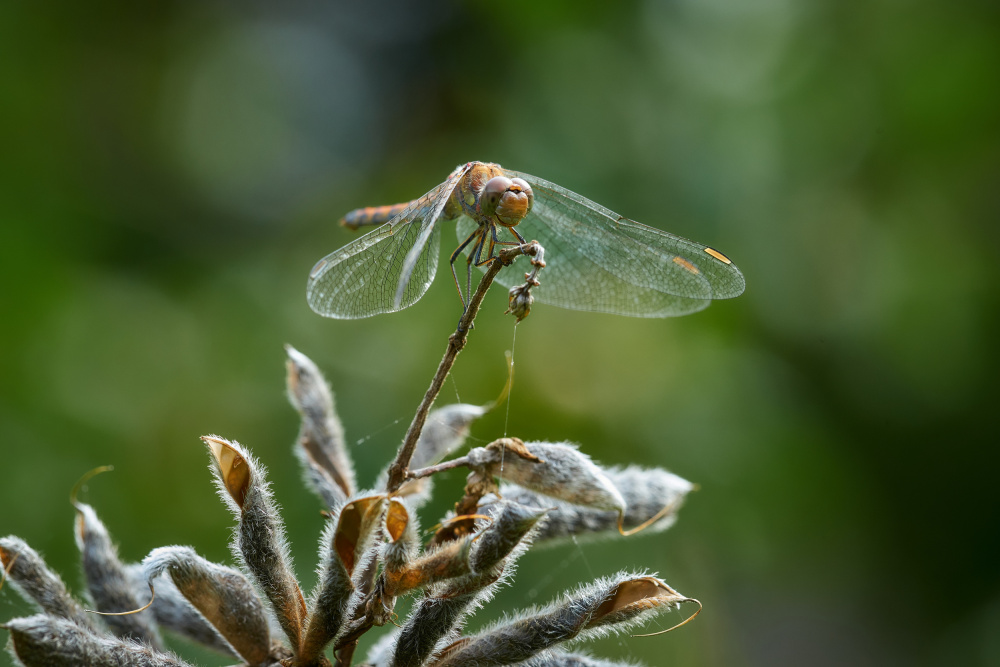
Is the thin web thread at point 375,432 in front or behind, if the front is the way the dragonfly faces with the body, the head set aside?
behind

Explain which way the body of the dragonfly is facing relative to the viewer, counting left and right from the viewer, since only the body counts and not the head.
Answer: facing the viewer and to the right of the viewer
